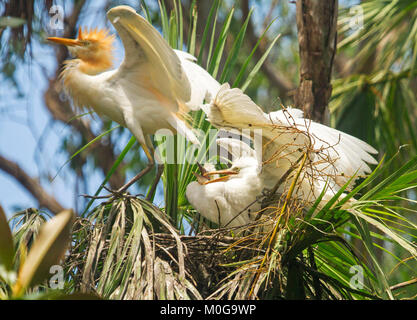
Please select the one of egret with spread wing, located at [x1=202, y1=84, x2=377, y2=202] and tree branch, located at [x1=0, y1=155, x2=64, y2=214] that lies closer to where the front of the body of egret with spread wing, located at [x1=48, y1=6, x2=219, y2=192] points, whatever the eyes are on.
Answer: the tree branch

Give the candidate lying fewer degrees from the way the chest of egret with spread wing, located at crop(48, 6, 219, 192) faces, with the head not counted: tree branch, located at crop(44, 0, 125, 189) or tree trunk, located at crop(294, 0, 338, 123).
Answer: the tree branch

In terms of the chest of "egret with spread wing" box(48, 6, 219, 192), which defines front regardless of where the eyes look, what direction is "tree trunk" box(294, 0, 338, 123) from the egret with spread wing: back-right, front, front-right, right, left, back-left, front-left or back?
back

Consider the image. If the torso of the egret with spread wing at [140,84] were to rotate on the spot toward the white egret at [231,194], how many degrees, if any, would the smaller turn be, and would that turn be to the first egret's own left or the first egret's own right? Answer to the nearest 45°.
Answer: approximately 135° to the first egret's own left

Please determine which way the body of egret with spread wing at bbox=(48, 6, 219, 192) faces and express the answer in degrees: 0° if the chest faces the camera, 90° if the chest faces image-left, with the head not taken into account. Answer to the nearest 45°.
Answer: approximately 90°

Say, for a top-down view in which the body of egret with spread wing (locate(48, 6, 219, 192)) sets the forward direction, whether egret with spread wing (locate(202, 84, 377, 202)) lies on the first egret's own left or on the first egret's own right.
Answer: on the first egret's own left

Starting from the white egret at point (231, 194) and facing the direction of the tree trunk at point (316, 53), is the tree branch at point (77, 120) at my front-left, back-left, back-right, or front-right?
front-left

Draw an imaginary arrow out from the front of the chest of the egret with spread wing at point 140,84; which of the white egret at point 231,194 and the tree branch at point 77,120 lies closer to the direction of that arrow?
the tree branch
